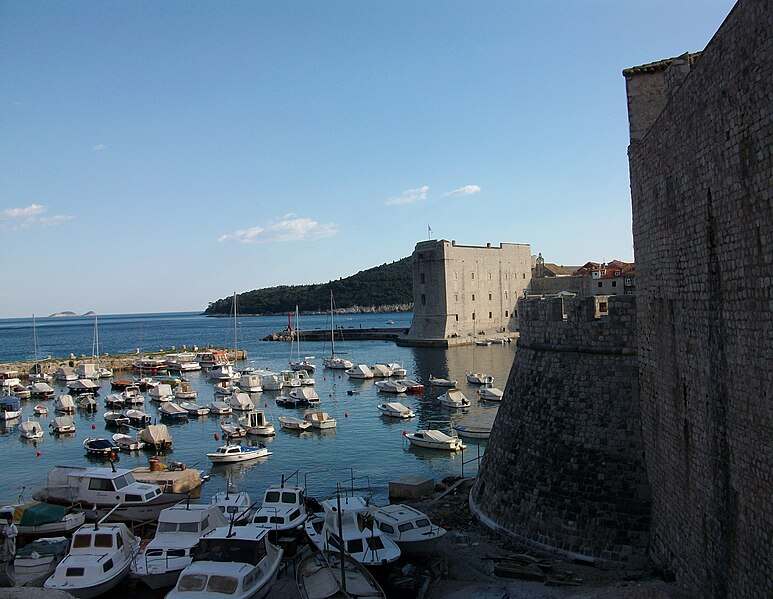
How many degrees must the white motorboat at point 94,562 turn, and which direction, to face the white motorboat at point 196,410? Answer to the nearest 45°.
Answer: approximately 135° to its right

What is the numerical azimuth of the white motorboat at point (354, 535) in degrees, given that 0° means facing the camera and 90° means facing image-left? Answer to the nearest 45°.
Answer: approximately 315°

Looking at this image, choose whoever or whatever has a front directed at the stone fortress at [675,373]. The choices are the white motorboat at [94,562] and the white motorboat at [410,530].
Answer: the white motorboat at [410,530]

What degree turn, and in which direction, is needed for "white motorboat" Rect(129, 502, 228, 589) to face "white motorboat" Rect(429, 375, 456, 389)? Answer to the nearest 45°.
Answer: approximately 180°

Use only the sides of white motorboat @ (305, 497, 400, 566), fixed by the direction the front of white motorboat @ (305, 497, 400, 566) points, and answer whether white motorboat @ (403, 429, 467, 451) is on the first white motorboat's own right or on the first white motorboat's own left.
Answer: on the first white motorboat's own left

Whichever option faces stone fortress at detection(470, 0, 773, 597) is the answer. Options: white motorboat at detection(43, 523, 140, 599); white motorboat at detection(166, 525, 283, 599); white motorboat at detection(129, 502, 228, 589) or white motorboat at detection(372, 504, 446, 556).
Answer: white motorboat at detection(372, 504, 446, 556)

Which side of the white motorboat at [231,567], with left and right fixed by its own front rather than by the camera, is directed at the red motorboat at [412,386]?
back

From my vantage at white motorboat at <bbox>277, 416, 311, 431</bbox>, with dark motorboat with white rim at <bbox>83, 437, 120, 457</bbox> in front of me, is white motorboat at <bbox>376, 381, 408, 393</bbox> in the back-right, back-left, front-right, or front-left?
back-right

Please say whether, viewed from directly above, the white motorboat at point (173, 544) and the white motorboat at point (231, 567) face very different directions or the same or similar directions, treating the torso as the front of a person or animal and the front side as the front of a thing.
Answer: same or similar directions

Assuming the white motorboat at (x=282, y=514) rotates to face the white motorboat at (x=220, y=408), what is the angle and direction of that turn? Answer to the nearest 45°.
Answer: approximately 135° to its right

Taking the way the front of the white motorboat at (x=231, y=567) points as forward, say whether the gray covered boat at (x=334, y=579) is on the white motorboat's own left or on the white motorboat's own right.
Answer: on the white motorboat's own left

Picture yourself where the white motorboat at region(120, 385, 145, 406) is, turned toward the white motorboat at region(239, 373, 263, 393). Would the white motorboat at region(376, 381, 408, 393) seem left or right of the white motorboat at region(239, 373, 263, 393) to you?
right

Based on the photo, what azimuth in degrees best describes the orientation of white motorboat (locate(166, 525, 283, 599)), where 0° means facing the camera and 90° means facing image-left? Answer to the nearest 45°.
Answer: approximately 45°
